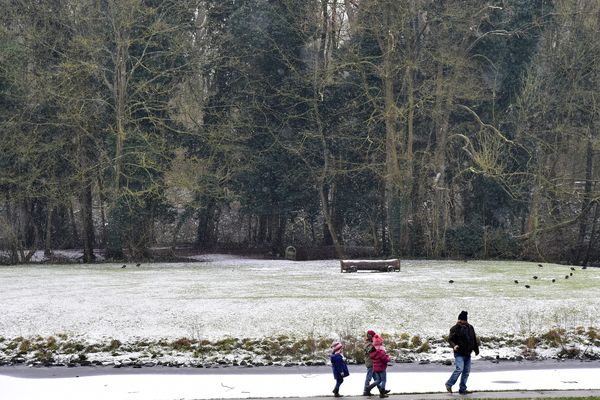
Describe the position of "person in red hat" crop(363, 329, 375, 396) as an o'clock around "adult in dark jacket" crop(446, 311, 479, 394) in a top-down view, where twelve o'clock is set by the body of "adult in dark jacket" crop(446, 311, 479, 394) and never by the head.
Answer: "person in red hat" crop(363, 329, 375, 396) is roughly at 7 o'clock from "adult in dark jacket" crop(446, 311, 479, 394).

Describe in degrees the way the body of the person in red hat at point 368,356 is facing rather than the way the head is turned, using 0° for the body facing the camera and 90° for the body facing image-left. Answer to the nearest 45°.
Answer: approximately 270°

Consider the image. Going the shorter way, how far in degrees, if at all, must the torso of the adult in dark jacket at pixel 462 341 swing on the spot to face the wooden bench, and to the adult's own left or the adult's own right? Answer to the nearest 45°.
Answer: approximately 45° to the adult's own left

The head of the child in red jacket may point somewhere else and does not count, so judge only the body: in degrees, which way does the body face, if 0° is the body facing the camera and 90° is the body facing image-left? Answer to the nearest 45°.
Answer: approximately 270°

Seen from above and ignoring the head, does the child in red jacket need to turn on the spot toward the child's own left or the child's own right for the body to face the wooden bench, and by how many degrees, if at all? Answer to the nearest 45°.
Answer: approximately 90° to the child's own left
